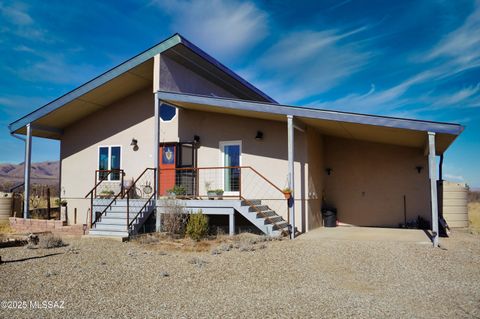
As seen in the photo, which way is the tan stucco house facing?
toward the camera

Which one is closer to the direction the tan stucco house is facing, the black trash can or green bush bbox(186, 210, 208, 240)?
the green bush

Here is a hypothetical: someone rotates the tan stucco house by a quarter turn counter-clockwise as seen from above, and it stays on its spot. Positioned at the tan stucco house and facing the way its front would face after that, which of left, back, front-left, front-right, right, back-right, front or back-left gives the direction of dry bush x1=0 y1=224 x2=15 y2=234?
back

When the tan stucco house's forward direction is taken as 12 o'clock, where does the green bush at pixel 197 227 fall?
The green bush is roughly at 12 o'clock from the tan stucco house.

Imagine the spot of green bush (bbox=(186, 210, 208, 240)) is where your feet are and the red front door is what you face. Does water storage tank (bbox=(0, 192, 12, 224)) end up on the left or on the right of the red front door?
left

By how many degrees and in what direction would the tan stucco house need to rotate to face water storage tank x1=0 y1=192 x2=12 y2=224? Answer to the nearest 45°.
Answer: approximately 90° to its right

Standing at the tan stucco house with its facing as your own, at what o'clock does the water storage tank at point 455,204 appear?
The water storage tank is roughly at 9 o'clock from the tan stucco house.

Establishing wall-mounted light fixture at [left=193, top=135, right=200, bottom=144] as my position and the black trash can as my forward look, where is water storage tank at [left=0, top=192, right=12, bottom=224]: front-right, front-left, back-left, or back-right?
back-left

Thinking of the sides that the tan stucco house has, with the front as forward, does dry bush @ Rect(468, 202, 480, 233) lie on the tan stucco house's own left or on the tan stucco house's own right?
on the tan stucco house's own left
